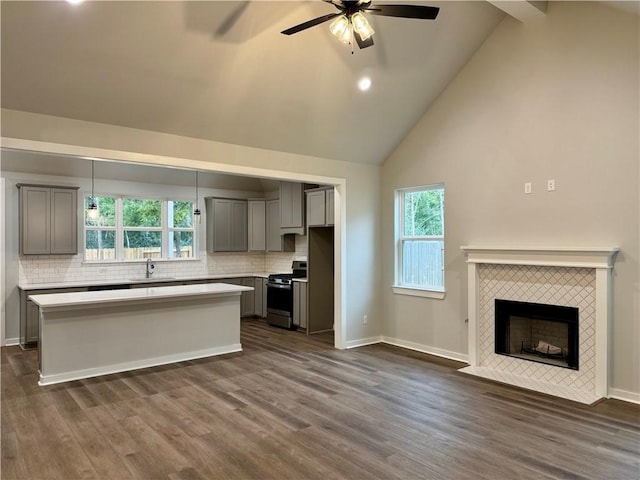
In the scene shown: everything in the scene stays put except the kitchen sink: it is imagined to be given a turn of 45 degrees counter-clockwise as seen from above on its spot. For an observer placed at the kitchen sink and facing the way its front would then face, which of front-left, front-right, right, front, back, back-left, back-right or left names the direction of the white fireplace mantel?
front

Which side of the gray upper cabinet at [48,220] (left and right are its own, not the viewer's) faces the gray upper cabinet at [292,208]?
left

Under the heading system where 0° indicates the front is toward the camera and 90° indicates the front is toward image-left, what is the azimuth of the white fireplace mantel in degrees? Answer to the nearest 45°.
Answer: approximately 45°

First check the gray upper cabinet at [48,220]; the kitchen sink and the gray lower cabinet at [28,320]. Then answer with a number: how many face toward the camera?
3

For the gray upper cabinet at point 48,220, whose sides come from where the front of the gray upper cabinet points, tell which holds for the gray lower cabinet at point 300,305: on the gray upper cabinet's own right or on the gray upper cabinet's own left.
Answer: on the gray upper cabinet's own left

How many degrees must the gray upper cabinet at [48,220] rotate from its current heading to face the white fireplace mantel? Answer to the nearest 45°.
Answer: approximately 45° to its left

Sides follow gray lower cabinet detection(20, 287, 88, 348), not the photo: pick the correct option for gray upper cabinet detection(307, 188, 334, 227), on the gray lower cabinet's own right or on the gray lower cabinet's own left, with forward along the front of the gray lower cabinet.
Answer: on the gray lower cabinet's own left

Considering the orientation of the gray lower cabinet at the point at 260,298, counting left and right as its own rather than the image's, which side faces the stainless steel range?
left

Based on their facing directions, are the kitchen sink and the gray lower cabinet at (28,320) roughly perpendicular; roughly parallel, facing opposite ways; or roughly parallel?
roughly parallel

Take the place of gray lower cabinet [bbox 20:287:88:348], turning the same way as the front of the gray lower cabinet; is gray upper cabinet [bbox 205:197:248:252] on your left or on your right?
on your left

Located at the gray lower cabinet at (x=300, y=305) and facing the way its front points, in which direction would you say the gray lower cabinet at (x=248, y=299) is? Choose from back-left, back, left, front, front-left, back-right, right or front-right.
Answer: right

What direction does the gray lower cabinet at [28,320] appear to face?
toward the camera

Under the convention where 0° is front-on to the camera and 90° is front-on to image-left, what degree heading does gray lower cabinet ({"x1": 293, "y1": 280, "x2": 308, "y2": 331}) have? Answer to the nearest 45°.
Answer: approximately 45°

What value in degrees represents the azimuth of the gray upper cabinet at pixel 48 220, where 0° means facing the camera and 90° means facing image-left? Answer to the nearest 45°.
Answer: approximately 0°
